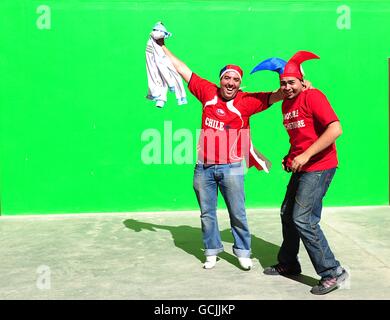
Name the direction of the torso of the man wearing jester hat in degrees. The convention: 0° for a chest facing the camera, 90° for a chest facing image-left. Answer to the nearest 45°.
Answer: approximately 45°

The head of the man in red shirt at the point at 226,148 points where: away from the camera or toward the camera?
toward the camera

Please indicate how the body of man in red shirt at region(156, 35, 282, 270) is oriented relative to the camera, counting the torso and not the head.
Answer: toward the camera
